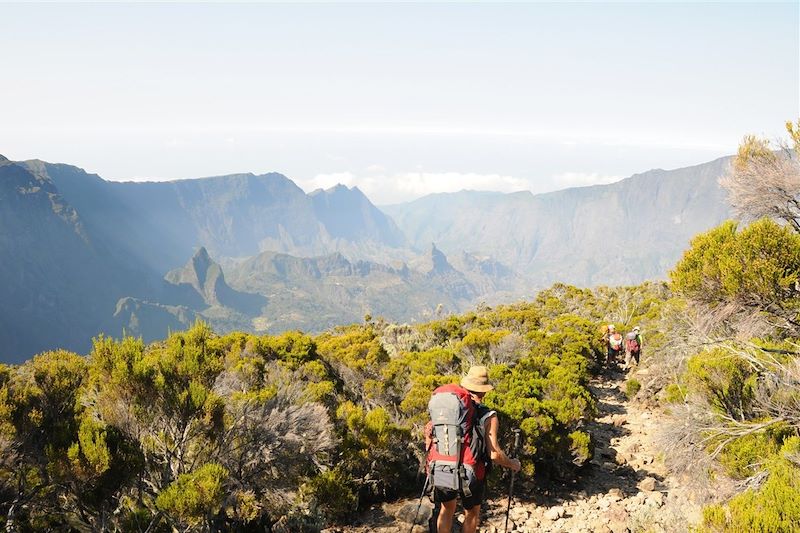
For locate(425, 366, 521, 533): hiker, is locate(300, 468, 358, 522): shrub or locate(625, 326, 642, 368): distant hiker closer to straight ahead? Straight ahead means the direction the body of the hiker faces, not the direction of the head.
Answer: the distant hiker

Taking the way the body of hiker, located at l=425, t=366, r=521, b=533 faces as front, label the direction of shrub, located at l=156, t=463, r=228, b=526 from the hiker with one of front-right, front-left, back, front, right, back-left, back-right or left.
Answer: back-left

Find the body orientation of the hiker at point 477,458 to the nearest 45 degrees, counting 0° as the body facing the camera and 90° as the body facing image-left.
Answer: approximately 225°

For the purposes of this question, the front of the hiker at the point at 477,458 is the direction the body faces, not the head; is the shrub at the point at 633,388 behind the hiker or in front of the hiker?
in front

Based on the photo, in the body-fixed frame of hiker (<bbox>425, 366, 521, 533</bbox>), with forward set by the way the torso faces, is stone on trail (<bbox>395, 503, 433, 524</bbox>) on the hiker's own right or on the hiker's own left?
on the hiker's own left

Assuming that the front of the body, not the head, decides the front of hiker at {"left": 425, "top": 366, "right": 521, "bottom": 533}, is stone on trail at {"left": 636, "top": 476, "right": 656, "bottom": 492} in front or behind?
in front

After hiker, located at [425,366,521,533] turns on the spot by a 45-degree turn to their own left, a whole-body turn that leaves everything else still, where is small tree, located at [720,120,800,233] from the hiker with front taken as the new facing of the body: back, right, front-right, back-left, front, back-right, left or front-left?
front-right

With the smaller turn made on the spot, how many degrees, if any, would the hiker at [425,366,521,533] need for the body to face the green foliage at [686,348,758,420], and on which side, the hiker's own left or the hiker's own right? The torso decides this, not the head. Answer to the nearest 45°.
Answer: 0° — they already face it
